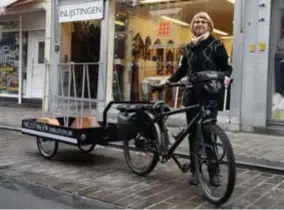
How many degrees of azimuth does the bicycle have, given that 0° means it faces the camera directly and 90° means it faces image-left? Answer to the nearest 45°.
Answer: approximately 315°

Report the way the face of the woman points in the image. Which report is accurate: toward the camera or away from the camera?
toward the camera

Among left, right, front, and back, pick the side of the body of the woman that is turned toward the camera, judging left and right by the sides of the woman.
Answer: front
